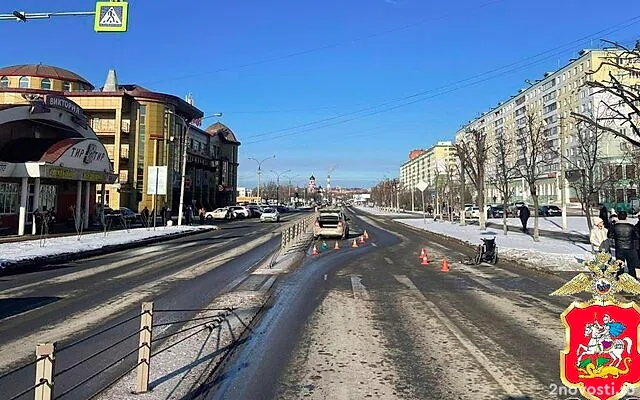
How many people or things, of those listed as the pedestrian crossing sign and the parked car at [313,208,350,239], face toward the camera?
1

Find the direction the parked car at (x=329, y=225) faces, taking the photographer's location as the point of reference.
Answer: facing away from the viewer

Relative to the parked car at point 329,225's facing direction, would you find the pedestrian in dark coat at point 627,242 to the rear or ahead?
to the rear

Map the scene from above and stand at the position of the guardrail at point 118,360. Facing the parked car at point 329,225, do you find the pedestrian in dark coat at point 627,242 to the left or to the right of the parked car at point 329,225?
right

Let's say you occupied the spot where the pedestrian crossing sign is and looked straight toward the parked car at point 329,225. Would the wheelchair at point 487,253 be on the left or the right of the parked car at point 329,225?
right

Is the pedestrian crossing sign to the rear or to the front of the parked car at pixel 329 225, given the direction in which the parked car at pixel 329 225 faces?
to the rear

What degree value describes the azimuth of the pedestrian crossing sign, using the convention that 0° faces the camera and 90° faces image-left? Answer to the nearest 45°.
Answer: approximately 0°

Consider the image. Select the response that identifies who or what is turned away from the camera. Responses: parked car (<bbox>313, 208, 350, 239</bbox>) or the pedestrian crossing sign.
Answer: the parked car

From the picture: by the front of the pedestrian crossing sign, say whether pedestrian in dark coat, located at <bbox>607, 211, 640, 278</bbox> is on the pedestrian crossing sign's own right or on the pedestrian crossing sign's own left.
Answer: on the pedestrian crossing sign's own left

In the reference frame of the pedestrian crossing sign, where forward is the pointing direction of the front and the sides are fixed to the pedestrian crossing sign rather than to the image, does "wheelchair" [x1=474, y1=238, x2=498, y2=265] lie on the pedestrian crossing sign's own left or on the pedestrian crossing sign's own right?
on the pedestrian crossing sign's own left

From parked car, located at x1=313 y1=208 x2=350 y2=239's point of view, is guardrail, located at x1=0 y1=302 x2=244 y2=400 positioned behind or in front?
behind
